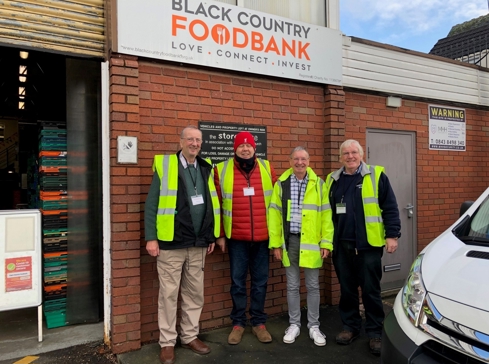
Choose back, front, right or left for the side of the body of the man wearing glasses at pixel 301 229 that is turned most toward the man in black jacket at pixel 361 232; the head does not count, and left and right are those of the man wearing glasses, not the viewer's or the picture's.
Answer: left

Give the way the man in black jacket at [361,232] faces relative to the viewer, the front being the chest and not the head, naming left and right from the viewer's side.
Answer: facing the viewer and to the left of the viewer

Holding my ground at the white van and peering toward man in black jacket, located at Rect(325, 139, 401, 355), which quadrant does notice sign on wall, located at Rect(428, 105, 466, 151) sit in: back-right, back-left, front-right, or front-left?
front-right

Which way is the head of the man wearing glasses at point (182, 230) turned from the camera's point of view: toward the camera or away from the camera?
toward the camera

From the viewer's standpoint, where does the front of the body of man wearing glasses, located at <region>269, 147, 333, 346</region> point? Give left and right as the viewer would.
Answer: facing the viewer

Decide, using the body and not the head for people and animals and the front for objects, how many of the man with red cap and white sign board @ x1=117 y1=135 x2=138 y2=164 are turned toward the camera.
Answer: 2

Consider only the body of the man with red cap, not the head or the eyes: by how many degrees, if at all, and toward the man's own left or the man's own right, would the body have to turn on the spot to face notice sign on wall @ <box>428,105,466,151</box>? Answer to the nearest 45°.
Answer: approximately 135° to the man's own left

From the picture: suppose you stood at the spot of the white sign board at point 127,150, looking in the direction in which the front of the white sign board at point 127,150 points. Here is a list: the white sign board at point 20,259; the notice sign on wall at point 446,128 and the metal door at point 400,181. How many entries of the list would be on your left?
2

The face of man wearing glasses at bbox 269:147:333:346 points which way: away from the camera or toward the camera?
toward the camera

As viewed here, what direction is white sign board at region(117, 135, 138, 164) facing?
toward the camera

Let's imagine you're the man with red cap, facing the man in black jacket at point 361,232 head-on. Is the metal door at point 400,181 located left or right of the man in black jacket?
left

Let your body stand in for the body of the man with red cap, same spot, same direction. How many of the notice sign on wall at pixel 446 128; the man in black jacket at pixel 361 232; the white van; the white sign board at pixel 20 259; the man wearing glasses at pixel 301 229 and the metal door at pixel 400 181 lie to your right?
1

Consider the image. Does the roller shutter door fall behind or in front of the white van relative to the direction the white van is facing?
in front
